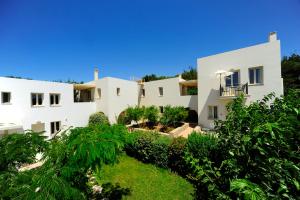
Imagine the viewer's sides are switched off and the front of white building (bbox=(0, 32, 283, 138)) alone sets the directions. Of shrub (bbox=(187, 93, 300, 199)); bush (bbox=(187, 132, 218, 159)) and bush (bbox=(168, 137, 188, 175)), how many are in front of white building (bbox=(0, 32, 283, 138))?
3

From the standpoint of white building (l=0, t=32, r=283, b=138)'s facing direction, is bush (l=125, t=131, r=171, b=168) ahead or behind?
ahead

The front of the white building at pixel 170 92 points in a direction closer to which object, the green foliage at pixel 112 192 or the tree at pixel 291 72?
the green foliage

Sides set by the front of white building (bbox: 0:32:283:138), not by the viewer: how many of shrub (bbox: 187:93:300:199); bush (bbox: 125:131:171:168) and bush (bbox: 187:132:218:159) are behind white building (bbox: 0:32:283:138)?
0

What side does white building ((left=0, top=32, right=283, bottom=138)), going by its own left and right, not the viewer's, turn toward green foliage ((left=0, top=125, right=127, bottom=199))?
front

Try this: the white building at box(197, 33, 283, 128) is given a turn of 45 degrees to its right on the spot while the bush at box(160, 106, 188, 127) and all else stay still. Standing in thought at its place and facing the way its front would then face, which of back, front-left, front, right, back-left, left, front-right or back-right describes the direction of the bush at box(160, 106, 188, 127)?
front

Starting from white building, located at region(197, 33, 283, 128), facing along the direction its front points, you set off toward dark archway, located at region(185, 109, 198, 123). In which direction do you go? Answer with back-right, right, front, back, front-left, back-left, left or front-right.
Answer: right

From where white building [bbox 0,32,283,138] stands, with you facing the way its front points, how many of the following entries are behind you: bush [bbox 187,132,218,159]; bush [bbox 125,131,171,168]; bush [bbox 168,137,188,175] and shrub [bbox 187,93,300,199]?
0

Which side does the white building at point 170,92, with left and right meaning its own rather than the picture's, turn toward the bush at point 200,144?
front

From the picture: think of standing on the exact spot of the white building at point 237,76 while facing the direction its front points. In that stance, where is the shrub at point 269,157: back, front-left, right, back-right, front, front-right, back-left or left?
front-left

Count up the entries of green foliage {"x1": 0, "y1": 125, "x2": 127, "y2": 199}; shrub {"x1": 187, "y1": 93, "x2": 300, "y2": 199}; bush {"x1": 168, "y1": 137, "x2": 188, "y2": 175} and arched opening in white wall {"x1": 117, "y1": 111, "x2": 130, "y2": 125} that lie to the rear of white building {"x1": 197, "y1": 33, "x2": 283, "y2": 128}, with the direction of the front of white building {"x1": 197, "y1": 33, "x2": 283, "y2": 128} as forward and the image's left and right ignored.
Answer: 0

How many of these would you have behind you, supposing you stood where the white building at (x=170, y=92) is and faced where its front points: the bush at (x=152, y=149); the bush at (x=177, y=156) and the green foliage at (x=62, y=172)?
0

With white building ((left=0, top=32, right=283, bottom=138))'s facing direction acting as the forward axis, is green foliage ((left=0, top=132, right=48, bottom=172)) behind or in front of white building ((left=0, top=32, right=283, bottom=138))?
in front

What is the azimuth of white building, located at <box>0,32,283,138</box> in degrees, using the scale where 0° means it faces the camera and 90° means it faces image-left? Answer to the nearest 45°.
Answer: approximately 0°
